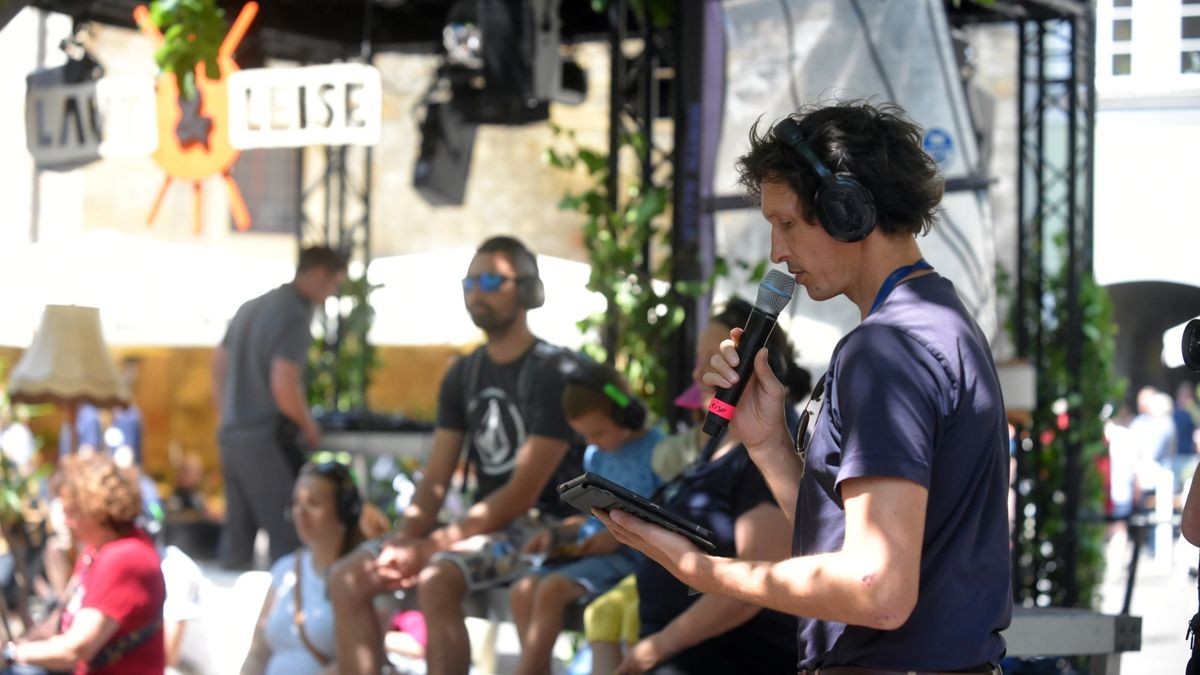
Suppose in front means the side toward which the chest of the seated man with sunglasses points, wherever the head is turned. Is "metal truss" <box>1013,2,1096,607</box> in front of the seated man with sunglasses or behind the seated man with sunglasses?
behind

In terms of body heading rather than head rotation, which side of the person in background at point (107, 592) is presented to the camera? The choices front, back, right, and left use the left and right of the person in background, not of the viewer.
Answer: left

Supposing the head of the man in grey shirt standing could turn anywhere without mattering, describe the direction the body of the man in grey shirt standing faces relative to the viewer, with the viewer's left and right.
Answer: facing away from the viewer and to the right of the viewer

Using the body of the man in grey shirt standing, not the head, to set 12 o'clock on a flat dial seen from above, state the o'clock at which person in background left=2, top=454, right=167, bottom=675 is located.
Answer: The person in background is roughly at 5 o'clock from the man in grey shirt standing.

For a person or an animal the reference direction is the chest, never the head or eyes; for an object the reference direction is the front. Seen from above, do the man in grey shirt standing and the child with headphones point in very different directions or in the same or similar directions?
very different directions

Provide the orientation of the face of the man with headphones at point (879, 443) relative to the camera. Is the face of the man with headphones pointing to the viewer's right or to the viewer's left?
to the viewer's left

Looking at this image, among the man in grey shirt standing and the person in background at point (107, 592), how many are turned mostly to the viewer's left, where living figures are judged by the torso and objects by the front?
1

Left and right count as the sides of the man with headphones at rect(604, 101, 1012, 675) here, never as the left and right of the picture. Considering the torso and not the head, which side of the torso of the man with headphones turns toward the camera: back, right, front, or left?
left
